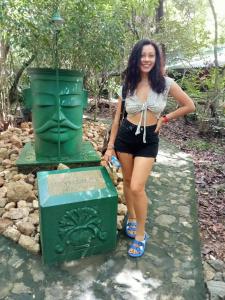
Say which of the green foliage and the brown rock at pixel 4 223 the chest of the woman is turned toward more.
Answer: the brown rock

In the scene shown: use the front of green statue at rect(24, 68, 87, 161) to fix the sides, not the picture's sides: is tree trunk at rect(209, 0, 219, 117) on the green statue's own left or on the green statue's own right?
on the green statue's own left

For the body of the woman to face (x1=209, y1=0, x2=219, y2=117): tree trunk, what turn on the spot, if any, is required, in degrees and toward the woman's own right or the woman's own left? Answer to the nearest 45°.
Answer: approximately 180°

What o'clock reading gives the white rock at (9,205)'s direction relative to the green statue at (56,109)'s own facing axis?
The white rock is roughly at 1 o'clock from the green statue.

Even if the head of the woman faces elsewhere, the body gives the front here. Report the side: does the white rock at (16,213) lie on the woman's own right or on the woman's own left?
on the woman's own right

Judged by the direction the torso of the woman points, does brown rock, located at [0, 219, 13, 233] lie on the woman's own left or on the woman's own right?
on the woman's own right

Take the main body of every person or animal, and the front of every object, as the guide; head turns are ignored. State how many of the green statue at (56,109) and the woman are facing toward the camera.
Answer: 2

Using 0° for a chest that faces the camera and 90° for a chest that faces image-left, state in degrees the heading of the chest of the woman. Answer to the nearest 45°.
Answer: approximately 0°

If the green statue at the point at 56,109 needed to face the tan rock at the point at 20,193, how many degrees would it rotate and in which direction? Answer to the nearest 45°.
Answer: approximately 45° to its right
